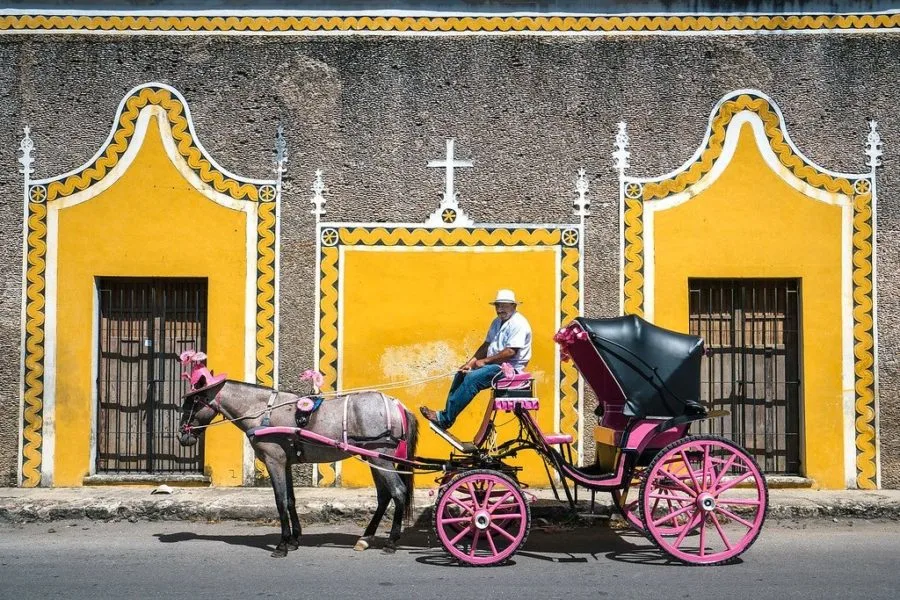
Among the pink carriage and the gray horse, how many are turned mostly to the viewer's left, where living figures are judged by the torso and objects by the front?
2

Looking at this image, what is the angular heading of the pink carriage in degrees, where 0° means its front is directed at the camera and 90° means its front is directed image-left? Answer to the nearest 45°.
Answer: approximately 90°

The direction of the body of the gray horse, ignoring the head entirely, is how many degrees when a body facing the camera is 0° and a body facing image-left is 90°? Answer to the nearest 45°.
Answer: approximately 90°

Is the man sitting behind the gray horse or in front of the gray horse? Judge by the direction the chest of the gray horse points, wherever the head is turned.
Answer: behind

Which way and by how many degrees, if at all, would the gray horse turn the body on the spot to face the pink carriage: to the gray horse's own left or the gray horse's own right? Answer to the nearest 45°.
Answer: approximately 180°

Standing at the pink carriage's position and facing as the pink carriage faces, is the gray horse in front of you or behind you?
in front
